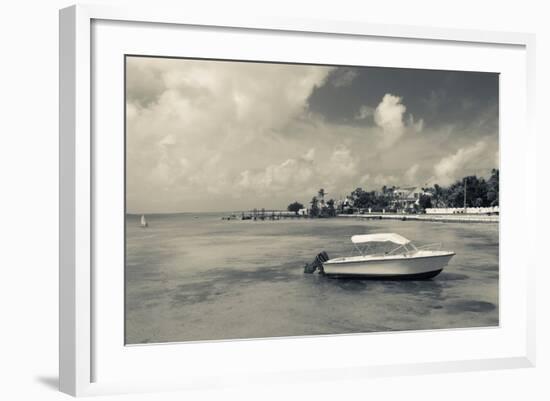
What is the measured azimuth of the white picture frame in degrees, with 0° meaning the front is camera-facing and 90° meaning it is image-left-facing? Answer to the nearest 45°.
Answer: approximately 315°
